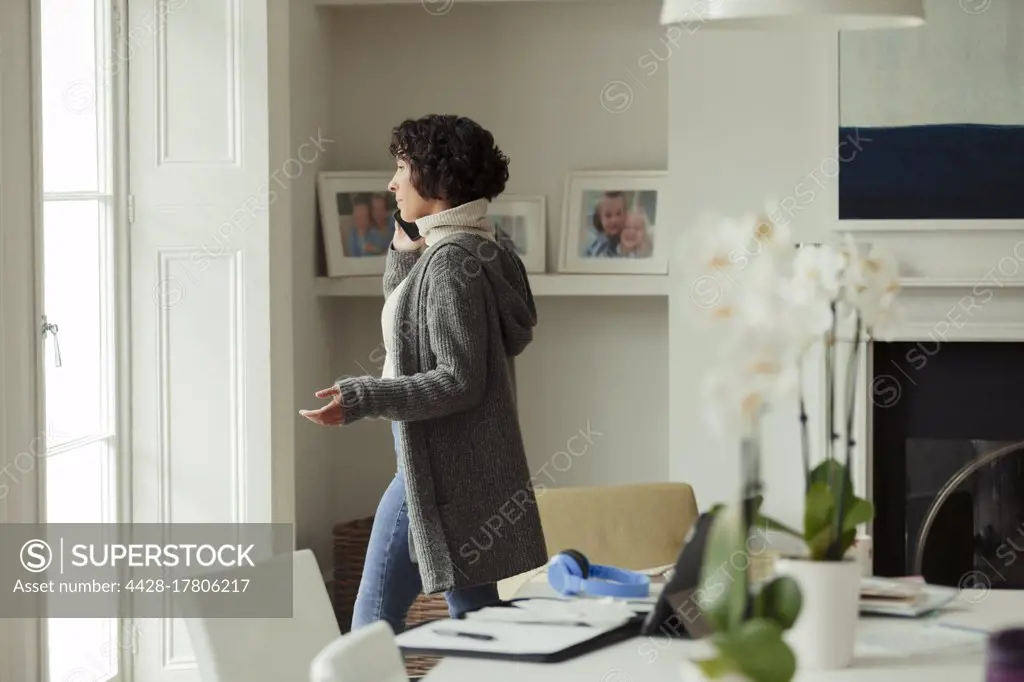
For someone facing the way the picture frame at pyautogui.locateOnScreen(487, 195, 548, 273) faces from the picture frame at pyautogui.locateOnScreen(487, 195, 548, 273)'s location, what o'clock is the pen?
The pen is roughly at 12 o'clock from the picture frame.

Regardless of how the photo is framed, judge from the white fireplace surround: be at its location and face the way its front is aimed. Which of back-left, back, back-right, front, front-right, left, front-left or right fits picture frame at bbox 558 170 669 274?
right

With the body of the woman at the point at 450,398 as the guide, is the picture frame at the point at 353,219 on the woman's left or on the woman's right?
on the woman's right

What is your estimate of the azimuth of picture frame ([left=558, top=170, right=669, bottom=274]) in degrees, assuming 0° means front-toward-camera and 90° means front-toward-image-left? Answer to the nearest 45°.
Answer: approximately 0°

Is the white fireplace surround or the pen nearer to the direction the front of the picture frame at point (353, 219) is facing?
the pen

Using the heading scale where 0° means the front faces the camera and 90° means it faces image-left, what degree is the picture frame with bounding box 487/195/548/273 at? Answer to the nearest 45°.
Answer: approximately 0°

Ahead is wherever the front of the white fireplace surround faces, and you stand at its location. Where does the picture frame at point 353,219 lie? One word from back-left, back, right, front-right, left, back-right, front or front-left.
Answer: right

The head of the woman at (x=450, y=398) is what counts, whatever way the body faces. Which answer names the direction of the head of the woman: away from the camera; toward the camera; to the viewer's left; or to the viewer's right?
to the viewer's left

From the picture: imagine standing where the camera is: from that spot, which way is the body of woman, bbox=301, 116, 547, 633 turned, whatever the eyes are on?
to the viewer's left

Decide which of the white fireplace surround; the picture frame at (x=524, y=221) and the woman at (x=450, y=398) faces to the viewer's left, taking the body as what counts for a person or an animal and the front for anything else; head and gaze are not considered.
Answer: the woman

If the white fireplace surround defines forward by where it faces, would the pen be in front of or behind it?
in front

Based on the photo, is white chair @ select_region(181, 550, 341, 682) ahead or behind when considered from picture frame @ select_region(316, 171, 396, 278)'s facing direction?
ahead

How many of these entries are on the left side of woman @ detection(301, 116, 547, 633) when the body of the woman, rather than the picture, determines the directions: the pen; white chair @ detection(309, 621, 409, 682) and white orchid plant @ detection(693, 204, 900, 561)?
3
